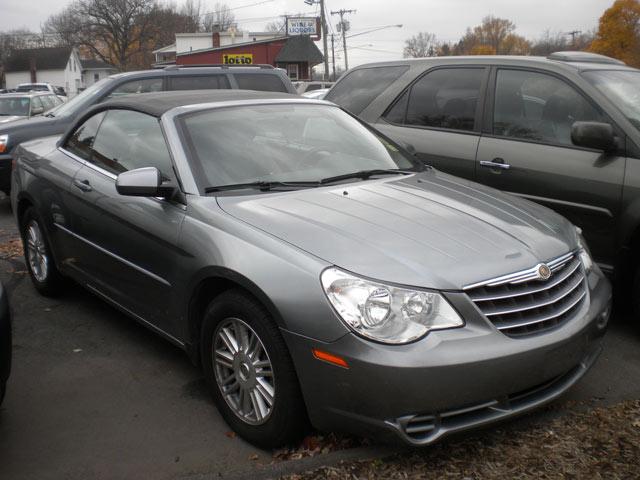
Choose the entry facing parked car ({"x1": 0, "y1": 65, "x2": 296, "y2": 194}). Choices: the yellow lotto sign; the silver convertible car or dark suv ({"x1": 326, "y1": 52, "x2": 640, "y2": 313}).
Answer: the yellow lotto sign

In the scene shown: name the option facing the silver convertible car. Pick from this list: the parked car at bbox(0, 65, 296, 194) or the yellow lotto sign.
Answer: the yellow lotto sign

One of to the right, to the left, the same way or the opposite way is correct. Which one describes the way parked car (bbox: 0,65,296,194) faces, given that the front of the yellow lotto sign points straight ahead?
to the right

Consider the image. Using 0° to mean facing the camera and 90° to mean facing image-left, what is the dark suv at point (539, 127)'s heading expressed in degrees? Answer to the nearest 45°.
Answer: approximately 315°

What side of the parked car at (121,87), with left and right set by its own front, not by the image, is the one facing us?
left

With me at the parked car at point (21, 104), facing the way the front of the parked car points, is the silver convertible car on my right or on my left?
on my left

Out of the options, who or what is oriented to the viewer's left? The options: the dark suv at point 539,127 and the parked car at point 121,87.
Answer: the parked car

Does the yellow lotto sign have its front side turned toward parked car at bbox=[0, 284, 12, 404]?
yes

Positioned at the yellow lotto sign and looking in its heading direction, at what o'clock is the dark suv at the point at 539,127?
The dark suv is roughly at 12 o'clock from the yellow lotto sign.

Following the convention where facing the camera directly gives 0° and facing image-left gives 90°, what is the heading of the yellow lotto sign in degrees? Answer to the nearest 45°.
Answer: approximately 0°

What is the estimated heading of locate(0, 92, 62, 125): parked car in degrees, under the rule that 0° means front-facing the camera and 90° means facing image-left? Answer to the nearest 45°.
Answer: approximately 45°

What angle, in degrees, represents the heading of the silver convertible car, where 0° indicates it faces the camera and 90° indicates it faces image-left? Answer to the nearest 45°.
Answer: approximately 315°
